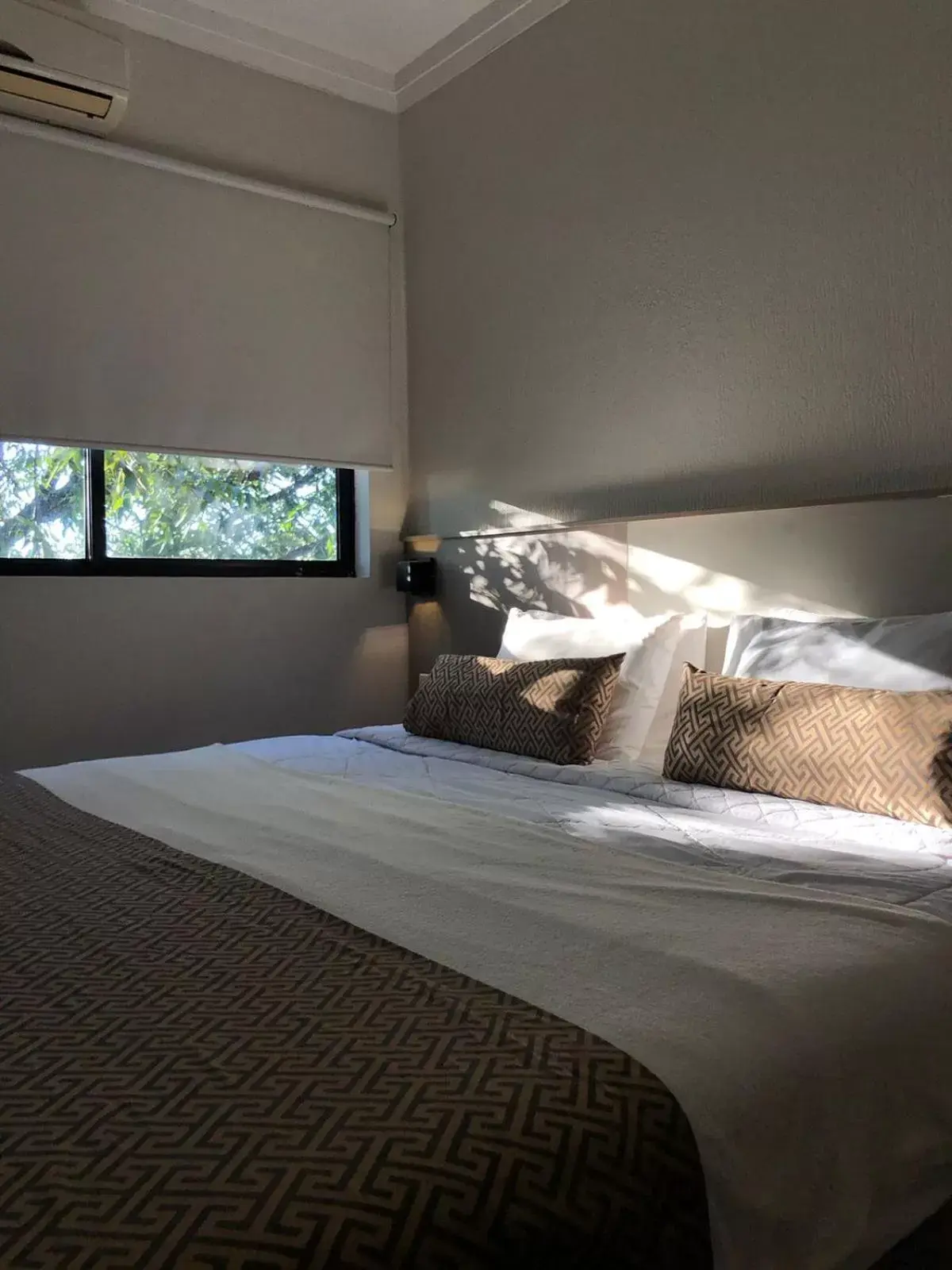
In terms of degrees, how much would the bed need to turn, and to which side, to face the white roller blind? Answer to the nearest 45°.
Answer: approximately 135° to its right

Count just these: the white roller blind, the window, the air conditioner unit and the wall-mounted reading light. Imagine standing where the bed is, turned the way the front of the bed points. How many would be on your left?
0

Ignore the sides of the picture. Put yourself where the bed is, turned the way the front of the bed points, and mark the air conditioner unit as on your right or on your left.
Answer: on your right

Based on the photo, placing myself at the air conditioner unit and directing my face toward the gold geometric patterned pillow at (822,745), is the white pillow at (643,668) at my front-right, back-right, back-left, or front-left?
front-left

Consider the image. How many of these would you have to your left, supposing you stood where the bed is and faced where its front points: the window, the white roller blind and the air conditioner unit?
0

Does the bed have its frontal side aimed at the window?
no

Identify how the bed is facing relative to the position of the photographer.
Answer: facing the viewer and to the left of the viewer

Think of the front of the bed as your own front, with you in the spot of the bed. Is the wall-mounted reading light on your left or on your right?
on your right

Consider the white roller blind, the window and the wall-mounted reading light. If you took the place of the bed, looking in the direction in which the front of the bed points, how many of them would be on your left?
0

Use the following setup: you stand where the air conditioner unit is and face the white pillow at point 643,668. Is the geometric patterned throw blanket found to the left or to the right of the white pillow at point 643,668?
right
